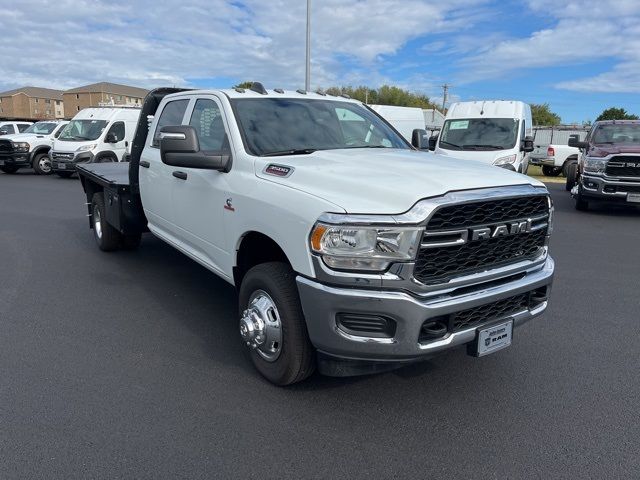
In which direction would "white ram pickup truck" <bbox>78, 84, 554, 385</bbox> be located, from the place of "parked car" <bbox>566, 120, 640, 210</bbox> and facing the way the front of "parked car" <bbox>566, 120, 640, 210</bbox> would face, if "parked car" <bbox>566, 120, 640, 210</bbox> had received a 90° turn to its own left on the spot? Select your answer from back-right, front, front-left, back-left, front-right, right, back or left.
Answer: right

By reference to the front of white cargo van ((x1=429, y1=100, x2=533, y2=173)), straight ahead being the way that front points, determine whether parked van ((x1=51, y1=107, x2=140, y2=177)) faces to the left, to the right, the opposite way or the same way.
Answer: the same way

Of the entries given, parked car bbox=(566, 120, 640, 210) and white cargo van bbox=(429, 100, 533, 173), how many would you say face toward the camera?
2

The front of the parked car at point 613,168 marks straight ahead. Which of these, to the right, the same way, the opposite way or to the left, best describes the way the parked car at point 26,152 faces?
the same way

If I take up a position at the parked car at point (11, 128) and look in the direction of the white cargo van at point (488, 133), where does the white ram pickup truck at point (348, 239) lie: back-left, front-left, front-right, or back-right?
front-right

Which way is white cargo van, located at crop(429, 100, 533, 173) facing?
toward the camera

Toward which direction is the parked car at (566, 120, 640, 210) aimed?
toward the camera

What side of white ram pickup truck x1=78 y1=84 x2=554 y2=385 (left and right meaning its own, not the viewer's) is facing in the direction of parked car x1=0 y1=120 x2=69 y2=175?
back

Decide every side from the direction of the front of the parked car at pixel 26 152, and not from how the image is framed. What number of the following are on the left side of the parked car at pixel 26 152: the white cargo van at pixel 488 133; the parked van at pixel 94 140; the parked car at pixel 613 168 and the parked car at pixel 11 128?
3

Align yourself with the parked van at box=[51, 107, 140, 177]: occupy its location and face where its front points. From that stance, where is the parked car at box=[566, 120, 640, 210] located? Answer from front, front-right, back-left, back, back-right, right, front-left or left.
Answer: left

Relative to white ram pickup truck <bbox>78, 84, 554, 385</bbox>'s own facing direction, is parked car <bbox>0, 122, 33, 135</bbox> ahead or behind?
behind

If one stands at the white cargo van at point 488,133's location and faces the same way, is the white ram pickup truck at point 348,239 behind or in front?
in front

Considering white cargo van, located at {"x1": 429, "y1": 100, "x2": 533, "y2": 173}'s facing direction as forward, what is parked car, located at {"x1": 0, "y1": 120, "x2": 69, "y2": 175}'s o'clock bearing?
The parked car is roughly at 3 o'clock from the white cargo van.

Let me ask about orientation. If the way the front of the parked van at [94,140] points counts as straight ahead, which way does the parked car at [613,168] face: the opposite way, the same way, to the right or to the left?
the same way

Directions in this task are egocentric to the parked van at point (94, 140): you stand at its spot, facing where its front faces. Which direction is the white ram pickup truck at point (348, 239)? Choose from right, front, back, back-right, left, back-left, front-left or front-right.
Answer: front-left

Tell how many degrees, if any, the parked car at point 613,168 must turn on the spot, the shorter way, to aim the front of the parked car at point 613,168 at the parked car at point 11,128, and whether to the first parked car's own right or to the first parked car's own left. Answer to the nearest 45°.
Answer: approximately 90° to the first parked car's own right

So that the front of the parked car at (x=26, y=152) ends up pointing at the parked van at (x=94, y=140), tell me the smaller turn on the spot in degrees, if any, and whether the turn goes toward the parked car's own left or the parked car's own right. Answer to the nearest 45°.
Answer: approximately 90° to the parked car's own left
